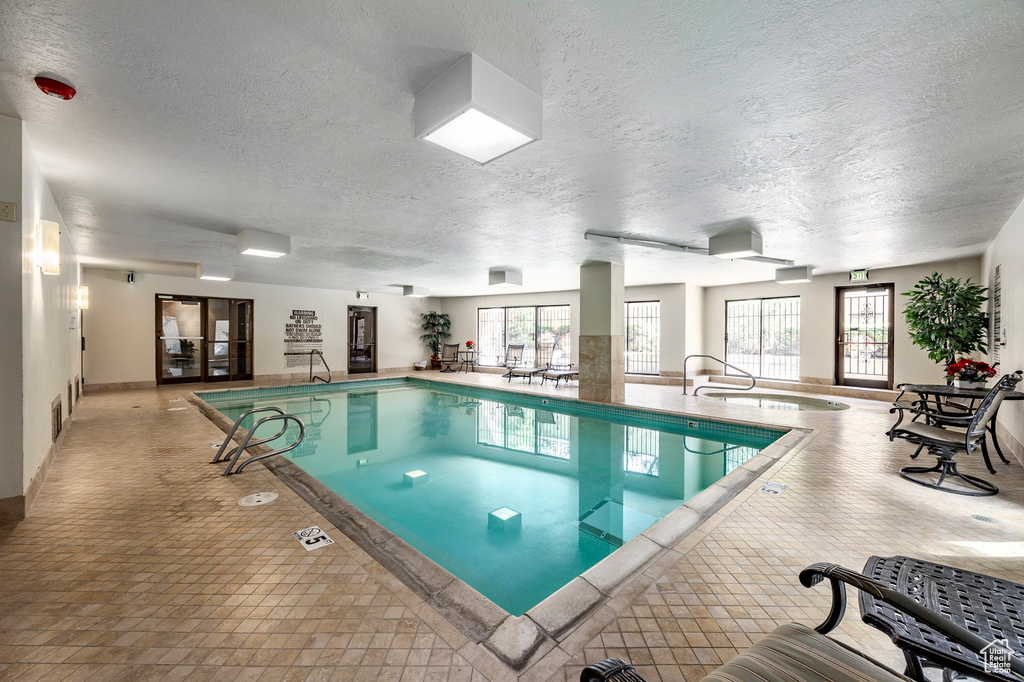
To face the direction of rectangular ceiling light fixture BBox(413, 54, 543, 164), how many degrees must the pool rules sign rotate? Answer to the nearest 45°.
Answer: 0° — it already faces it

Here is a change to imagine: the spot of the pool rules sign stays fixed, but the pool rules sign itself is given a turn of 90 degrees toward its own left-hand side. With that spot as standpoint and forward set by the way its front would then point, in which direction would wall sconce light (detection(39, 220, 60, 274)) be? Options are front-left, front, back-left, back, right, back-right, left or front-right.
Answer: right

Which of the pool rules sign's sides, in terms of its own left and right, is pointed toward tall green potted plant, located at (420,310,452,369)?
left

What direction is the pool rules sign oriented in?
toward the camera

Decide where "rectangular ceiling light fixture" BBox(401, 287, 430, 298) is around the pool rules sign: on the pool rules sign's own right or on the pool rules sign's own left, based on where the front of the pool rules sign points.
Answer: on the pool rules sign's own left

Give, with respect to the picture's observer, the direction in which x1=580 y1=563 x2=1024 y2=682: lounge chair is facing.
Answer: facing away from the viewer and to the left of the viewer

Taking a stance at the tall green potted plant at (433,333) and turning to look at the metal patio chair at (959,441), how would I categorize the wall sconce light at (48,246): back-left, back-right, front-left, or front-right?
front-right

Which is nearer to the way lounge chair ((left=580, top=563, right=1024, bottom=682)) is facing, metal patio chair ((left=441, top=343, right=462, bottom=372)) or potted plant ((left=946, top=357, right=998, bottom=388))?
the metal patio chair

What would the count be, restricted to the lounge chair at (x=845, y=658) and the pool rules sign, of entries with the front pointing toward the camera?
1

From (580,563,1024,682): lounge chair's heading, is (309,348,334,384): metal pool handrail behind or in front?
in front
